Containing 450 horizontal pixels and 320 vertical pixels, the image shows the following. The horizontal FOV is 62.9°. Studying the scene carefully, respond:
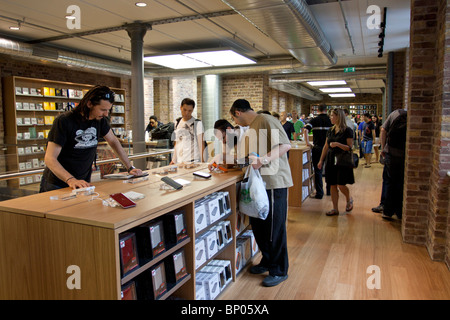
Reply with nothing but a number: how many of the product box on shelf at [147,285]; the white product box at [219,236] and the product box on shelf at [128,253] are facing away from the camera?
0

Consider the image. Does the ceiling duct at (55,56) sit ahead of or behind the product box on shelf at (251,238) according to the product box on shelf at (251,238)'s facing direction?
behind

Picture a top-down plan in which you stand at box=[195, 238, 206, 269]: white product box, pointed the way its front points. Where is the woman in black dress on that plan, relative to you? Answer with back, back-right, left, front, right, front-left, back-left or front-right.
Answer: left

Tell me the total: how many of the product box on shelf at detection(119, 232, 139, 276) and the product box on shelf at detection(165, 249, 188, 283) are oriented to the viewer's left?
0

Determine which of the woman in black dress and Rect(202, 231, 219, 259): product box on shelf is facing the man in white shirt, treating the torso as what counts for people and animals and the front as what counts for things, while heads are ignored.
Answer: the woman in black dress

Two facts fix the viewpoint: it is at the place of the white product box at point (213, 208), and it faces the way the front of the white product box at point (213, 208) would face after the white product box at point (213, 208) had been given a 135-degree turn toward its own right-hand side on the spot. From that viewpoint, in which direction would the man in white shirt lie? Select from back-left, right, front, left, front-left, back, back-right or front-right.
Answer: right

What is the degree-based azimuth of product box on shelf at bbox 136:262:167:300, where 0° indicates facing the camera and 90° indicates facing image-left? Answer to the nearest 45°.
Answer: approximately 315°

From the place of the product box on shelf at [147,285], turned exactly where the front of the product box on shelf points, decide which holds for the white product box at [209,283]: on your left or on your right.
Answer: on your left

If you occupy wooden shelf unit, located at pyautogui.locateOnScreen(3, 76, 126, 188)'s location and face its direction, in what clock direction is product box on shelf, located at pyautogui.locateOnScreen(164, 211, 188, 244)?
The product box on shelf is roughly at 1 o'clock from the wooden shelf unit.

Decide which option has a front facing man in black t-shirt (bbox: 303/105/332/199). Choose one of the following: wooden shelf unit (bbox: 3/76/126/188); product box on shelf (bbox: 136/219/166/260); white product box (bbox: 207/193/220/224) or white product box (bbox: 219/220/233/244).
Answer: the wooden shelf unit

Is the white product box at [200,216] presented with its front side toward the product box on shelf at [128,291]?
no

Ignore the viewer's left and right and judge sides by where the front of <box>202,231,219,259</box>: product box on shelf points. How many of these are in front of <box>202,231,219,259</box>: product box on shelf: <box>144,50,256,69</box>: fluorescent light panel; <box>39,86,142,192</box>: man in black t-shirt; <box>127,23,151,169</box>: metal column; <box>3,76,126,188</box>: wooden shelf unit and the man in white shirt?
0

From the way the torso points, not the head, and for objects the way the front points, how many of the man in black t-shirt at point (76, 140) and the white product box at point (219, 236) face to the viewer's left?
0

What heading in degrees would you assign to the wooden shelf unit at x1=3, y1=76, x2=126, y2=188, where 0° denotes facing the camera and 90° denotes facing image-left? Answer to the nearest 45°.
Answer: approximately 315°

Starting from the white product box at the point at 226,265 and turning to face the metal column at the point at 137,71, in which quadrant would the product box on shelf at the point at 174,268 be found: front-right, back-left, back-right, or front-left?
back-left

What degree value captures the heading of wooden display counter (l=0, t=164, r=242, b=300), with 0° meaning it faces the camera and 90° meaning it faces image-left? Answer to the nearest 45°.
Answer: approximately 315°
